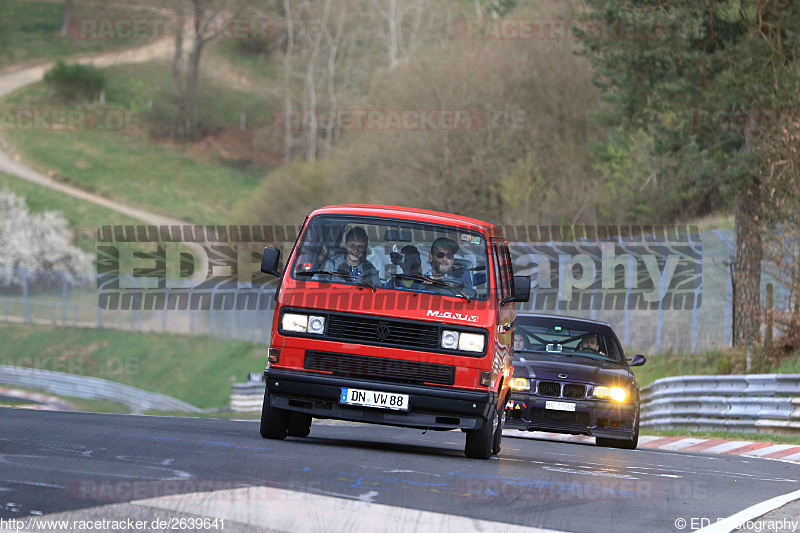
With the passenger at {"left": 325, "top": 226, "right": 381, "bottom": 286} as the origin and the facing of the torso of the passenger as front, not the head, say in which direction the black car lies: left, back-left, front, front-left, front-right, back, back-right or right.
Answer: back-left

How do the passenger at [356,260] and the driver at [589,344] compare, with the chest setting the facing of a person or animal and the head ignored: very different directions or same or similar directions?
same or similar directions

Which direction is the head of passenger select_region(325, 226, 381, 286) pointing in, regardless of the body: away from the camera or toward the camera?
toward the camera

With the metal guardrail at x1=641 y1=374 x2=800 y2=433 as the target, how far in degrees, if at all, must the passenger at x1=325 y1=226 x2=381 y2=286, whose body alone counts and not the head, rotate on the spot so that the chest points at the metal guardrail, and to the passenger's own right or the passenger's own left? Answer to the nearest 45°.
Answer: approximately 135° to the passenger's own left

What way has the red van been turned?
toward the camera

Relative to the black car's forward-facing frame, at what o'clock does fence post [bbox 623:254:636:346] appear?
The fence post is roughly at 6 o'clock from the black car.

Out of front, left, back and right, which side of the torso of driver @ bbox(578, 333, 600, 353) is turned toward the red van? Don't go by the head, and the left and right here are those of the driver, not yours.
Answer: front

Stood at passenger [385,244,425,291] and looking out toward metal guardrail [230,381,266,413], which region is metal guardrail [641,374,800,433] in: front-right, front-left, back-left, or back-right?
front-right

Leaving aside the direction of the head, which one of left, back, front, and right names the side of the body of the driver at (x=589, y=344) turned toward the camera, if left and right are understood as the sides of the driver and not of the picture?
front

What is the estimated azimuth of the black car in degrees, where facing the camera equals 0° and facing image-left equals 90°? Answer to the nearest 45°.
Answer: approximately 0°

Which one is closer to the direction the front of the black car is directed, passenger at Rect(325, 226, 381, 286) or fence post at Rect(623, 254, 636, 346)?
the passenger

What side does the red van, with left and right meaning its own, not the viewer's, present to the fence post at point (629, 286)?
back

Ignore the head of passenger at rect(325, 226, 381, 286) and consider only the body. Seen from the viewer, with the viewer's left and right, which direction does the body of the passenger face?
facing the viewer
